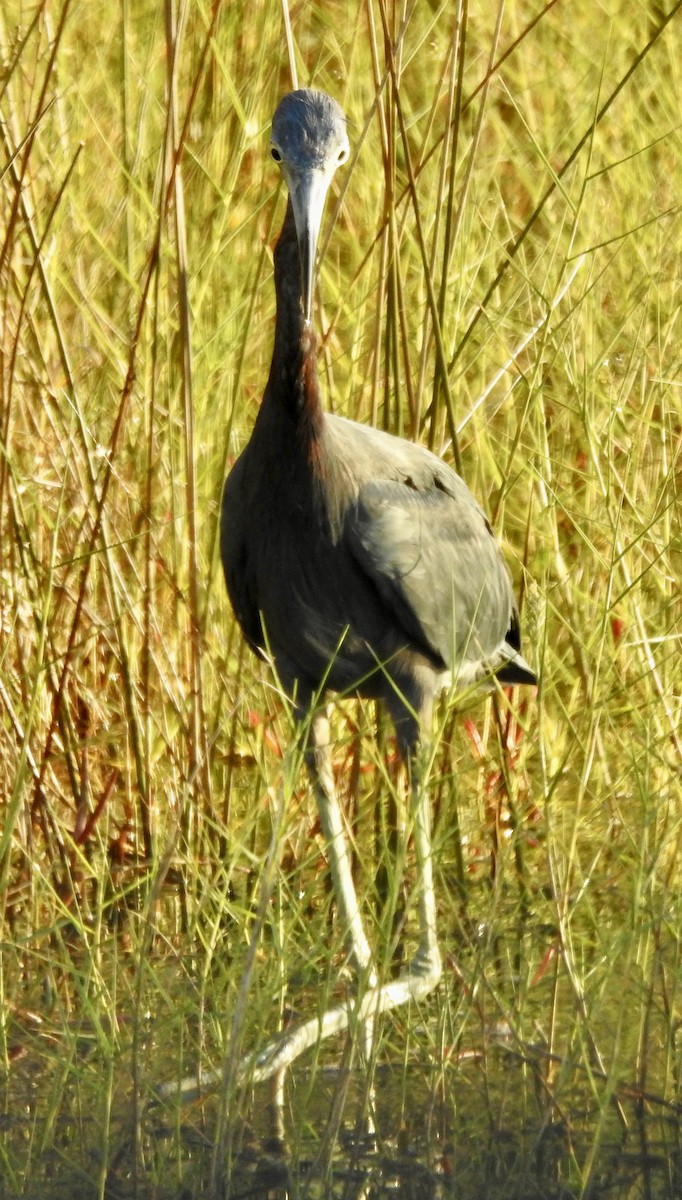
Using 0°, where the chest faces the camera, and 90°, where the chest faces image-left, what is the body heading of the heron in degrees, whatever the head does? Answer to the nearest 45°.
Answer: approximately 45°
